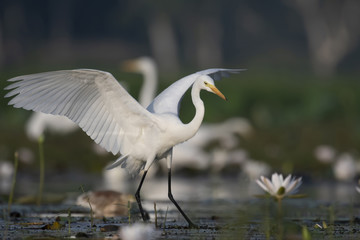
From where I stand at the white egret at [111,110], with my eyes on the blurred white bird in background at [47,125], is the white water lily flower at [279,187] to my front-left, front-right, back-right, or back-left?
back-right
